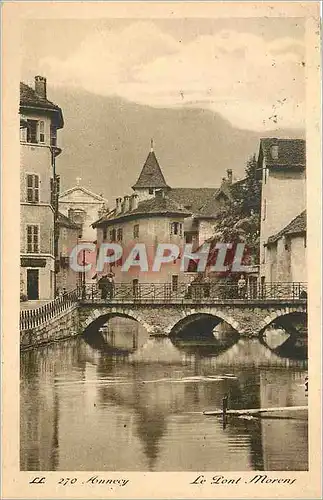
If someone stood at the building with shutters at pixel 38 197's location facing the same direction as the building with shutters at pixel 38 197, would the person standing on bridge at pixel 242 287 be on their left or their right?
on their left

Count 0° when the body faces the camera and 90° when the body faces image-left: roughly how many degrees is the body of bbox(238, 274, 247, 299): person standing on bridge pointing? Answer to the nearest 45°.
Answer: approximately 0°

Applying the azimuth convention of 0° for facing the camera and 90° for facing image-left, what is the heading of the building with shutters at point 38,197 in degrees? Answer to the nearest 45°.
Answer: approximately 0°

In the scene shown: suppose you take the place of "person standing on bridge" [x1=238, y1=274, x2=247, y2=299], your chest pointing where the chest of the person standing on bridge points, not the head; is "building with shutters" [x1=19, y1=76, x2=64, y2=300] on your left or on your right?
on your right
